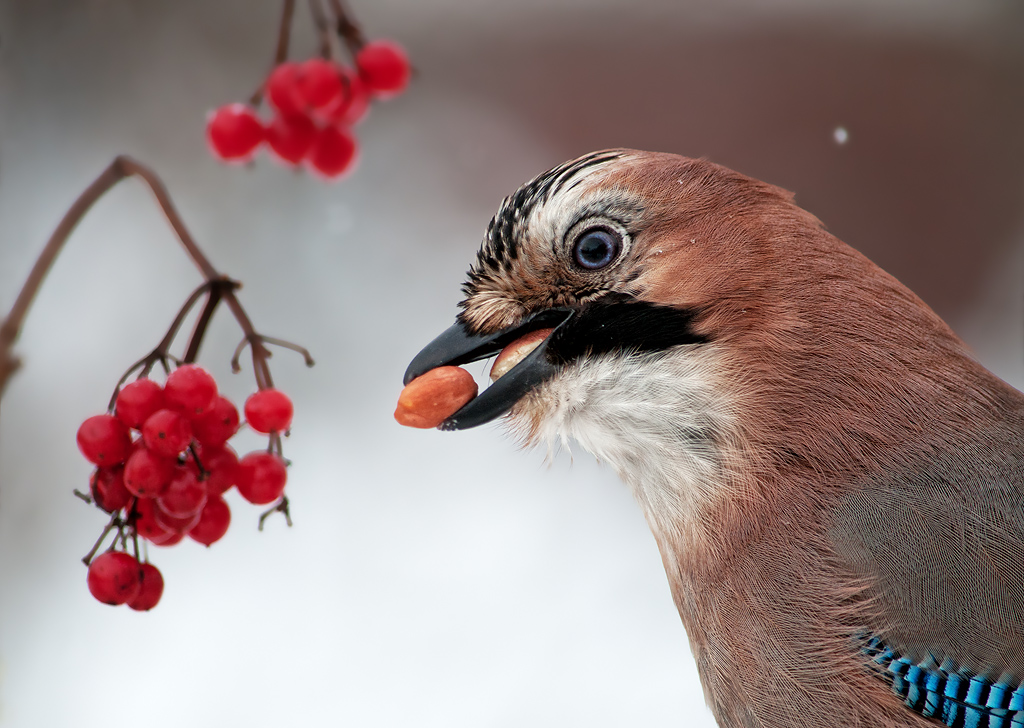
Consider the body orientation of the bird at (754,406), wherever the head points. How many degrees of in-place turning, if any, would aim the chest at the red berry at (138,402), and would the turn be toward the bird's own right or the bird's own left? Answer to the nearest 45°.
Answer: approximately 45° to the bird's own left

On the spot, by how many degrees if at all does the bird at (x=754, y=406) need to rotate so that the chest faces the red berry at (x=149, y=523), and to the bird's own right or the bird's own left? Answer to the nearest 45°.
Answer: approximately 45° to the bird's own left

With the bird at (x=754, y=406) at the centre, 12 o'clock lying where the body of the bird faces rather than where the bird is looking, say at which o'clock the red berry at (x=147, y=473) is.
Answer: The red berry is roughly at 11 o'clock from the bird.

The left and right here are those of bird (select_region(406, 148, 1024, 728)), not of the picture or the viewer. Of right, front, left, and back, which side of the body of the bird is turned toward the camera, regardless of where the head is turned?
left

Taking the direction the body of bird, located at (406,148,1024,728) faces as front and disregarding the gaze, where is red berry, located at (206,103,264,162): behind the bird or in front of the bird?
in front

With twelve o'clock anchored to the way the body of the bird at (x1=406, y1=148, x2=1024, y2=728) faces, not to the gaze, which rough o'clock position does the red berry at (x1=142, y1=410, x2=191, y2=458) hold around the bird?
The red berry is roughly at 11 o'clock from the bird.

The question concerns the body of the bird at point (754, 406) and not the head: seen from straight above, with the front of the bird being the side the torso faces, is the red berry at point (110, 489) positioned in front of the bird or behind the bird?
in front

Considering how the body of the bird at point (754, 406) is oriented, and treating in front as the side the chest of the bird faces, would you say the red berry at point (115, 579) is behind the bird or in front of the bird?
in front

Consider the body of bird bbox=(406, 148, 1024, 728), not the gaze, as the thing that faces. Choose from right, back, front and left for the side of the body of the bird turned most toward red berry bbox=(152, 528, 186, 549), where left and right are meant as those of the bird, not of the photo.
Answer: front
